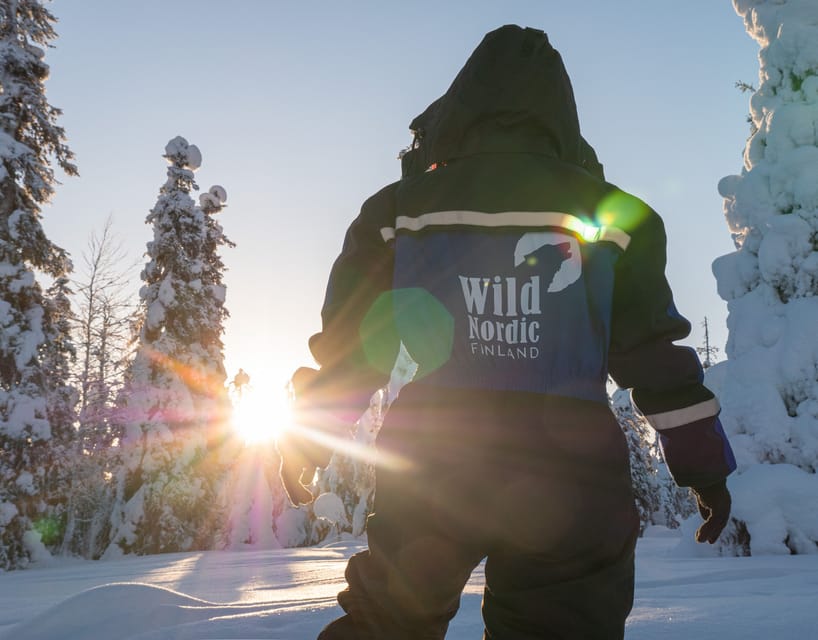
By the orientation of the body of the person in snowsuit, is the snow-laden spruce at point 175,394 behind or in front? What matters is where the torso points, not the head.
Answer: in front

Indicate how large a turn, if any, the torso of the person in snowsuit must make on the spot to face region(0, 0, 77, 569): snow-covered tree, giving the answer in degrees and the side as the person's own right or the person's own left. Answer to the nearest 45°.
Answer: approximately 45° to the person's own left

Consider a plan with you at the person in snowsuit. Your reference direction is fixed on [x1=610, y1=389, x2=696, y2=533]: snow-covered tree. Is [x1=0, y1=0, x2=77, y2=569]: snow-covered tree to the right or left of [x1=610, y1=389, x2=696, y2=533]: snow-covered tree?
left

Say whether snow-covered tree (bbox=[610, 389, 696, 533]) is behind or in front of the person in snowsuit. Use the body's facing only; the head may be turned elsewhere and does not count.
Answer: in front

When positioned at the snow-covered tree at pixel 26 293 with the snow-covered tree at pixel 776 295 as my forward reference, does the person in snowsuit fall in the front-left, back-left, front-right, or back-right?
front-right

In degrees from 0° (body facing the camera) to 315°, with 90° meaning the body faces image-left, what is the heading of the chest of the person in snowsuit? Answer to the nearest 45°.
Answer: approximately 180°
